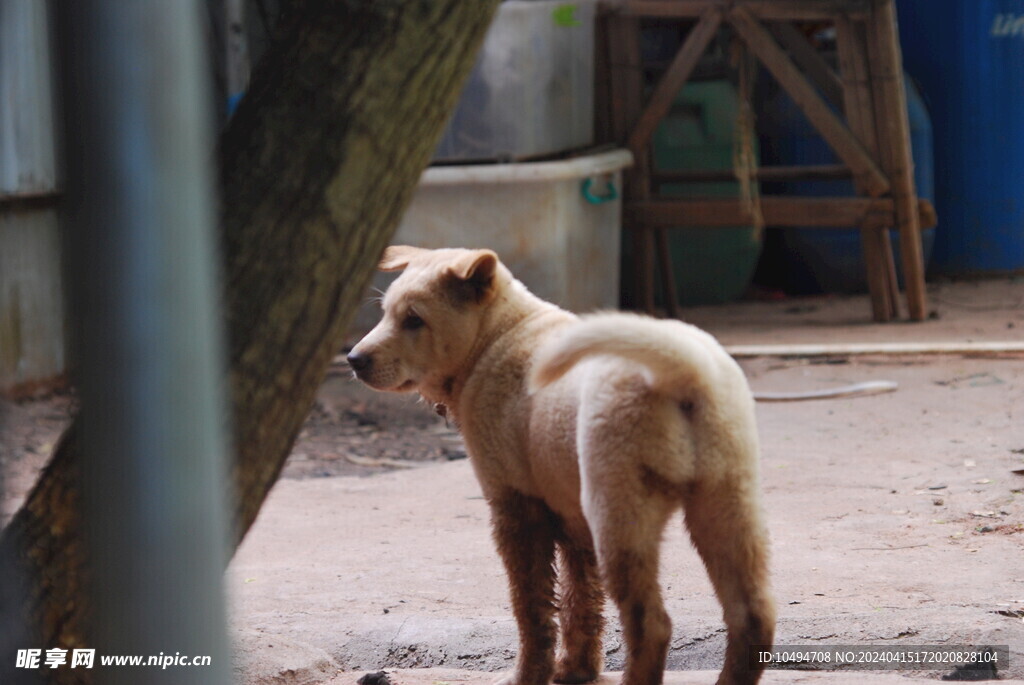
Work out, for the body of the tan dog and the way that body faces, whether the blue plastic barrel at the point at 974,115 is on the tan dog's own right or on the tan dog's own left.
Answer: on the tan dog's own right

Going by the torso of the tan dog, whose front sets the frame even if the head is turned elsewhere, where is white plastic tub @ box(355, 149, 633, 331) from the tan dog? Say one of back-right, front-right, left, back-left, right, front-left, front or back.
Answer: front-right

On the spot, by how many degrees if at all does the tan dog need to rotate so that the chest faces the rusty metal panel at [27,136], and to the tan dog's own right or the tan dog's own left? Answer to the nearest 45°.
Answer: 0° — it already faces it

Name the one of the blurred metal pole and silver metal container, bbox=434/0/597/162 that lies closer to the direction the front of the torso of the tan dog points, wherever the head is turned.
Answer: the silver metal container

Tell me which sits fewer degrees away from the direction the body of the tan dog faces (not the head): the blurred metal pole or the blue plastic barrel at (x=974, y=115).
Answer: the blue plastic barrel

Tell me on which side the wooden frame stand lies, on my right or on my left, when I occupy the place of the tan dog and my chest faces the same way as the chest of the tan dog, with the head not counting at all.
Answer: on my right

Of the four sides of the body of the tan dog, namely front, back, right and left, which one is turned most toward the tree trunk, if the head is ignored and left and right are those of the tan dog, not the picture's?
left

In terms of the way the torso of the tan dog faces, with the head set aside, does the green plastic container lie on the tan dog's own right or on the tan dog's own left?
on the tan dog's own right

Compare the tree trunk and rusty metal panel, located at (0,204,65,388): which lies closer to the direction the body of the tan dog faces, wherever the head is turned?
the rusty metal panel

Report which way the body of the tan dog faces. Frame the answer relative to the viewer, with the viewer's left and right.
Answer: facing away from the viewer and to the left of the viewer

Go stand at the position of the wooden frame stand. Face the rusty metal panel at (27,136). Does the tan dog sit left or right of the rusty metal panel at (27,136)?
left
